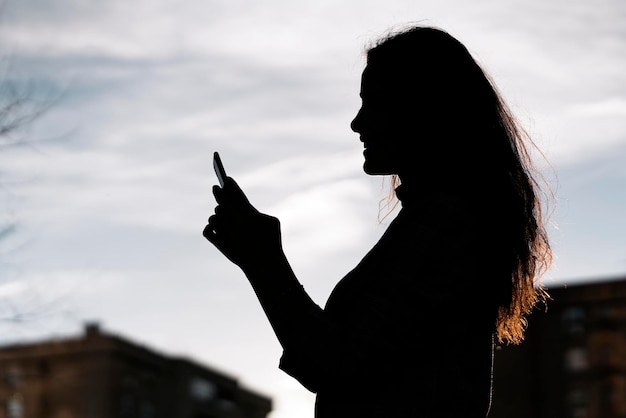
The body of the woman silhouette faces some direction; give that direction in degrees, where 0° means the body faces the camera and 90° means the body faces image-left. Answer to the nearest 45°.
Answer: approximately 90°
